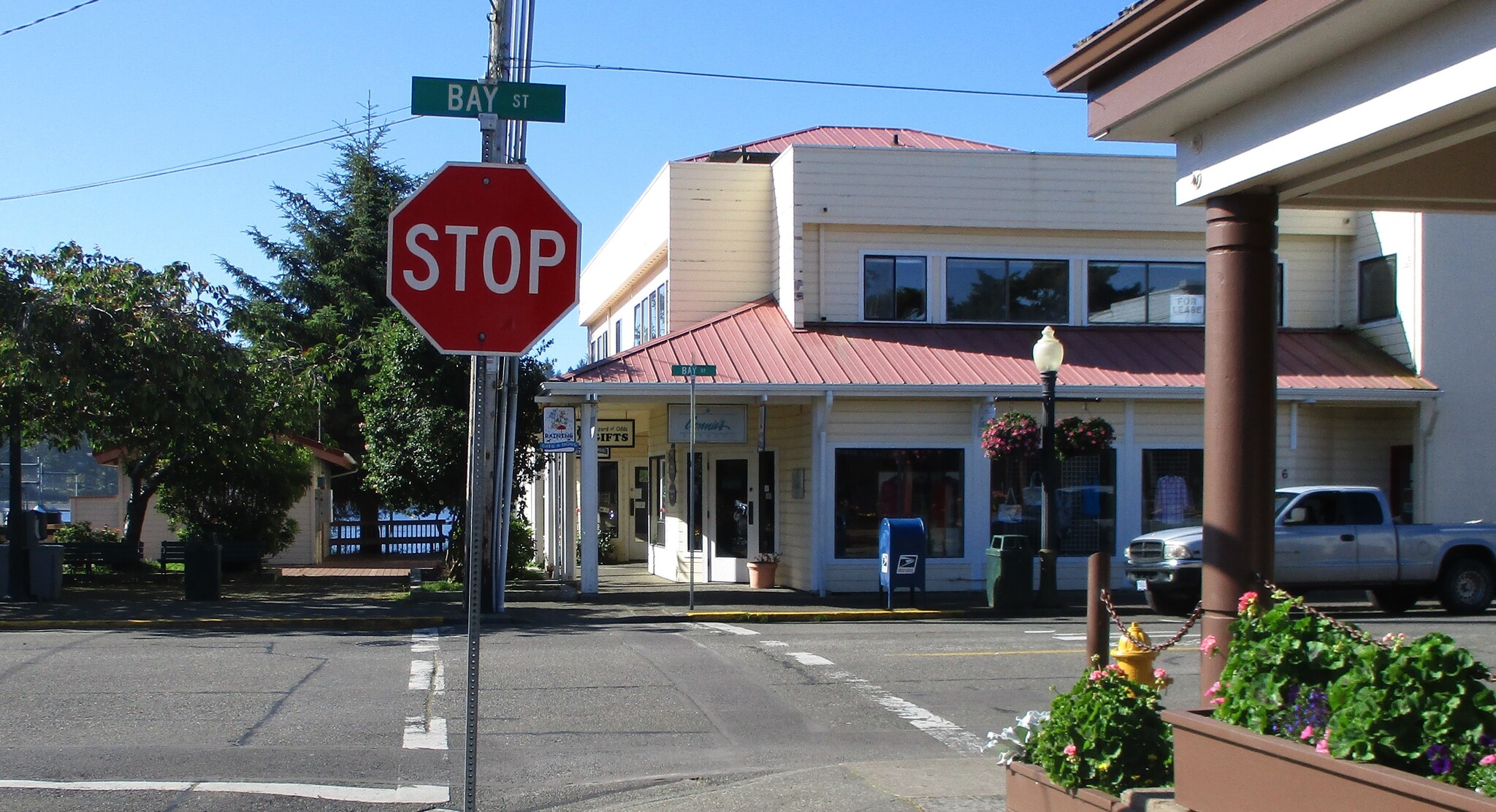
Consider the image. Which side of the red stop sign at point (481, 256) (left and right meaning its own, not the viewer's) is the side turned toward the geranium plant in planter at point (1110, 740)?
left

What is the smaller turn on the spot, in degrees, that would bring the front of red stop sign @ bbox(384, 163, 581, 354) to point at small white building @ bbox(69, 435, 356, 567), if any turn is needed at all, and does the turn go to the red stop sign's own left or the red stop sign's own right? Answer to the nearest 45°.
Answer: approximately 180°

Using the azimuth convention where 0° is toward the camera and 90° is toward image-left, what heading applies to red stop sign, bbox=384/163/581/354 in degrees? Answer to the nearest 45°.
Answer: approximately 0°

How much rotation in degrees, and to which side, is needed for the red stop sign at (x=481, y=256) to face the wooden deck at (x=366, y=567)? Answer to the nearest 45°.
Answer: approximately 180°

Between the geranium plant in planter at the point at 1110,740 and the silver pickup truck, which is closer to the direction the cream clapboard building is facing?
the geranium plant in planter

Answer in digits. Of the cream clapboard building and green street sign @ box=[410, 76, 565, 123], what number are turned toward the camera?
2
